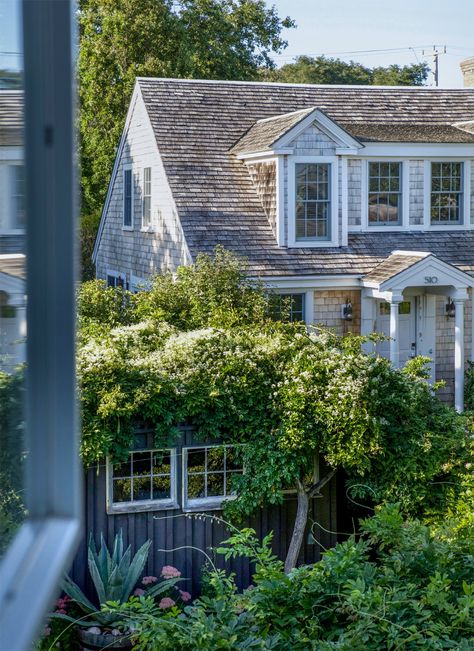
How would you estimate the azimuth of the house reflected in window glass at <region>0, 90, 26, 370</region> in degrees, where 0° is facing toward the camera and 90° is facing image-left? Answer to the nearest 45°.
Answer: approximately 0°
